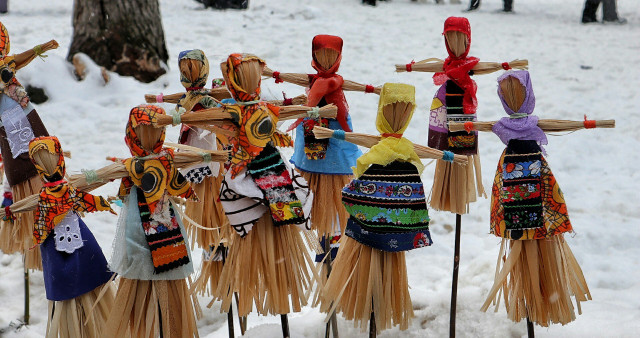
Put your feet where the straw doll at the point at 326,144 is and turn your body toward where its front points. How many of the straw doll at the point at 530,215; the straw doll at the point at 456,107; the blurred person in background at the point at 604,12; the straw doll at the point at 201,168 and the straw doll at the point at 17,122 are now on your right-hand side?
2

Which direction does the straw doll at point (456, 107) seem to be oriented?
toward the camera

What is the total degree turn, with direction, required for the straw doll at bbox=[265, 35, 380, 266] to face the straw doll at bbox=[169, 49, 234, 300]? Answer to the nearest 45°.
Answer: approximately 90° to its right

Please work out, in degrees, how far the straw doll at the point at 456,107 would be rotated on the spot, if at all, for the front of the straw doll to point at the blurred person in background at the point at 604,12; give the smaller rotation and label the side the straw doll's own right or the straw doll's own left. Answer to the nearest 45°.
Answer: approximately 180°

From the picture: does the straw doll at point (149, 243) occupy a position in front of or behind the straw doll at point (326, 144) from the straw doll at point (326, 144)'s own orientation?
in front

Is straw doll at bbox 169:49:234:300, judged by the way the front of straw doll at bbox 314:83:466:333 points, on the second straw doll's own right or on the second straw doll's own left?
on the second straw doll's own right

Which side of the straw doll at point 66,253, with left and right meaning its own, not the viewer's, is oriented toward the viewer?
front
